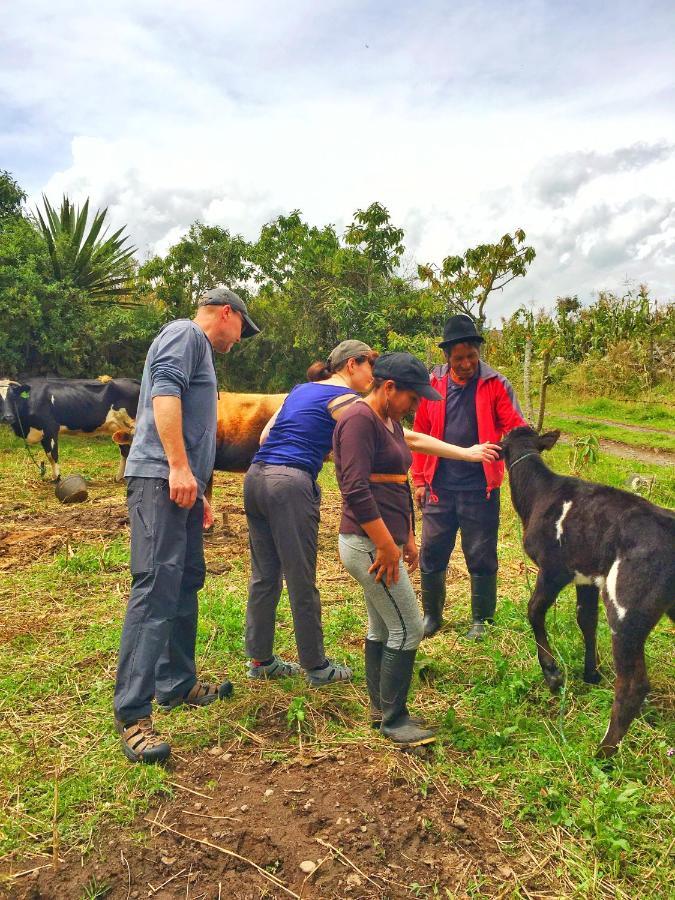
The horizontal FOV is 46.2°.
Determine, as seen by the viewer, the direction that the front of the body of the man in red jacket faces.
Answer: toward the camera

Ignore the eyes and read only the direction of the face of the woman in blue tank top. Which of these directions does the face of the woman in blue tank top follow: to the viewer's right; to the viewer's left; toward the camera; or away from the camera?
to the viewer's right

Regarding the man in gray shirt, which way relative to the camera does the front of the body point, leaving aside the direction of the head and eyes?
to the viewer's right

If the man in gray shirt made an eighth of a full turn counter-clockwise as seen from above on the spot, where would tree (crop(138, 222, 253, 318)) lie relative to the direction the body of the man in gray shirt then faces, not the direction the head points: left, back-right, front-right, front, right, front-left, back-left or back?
front-left

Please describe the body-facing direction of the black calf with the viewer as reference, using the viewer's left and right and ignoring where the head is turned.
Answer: facing away from the viewer and to the left of the viewer

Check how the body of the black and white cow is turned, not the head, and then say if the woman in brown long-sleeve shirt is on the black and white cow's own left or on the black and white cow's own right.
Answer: on the black and white cow's own left

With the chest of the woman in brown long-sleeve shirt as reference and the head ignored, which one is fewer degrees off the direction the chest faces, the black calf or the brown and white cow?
the black calf

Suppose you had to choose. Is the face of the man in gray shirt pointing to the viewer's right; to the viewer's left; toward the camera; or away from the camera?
to the viewer's right

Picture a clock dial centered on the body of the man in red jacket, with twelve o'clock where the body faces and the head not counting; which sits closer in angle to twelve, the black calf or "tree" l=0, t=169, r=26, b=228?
the black calf

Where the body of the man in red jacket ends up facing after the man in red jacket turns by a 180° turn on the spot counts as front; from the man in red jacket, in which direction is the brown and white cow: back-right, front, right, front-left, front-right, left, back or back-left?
front-left

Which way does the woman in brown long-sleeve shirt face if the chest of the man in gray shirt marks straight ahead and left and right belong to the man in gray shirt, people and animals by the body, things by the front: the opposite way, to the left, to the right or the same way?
the same way

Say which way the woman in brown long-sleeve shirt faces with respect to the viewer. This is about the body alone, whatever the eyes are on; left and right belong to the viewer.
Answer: facing to the right of the viewer

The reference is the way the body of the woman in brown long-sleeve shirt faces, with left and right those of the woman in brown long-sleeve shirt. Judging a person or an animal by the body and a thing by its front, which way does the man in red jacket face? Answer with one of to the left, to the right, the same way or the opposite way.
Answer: to the right

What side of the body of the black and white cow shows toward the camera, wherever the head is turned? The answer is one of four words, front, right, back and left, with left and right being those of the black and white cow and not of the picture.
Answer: left

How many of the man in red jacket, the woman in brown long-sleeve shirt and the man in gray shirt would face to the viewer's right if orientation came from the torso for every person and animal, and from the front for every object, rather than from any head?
2

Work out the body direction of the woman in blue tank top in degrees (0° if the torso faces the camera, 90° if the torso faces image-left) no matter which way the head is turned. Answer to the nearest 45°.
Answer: approximately 225°

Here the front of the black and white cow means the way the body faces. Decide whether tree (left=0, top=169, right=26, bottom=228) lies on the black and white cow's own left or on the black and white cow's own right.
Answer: on the black and white cow's own right
